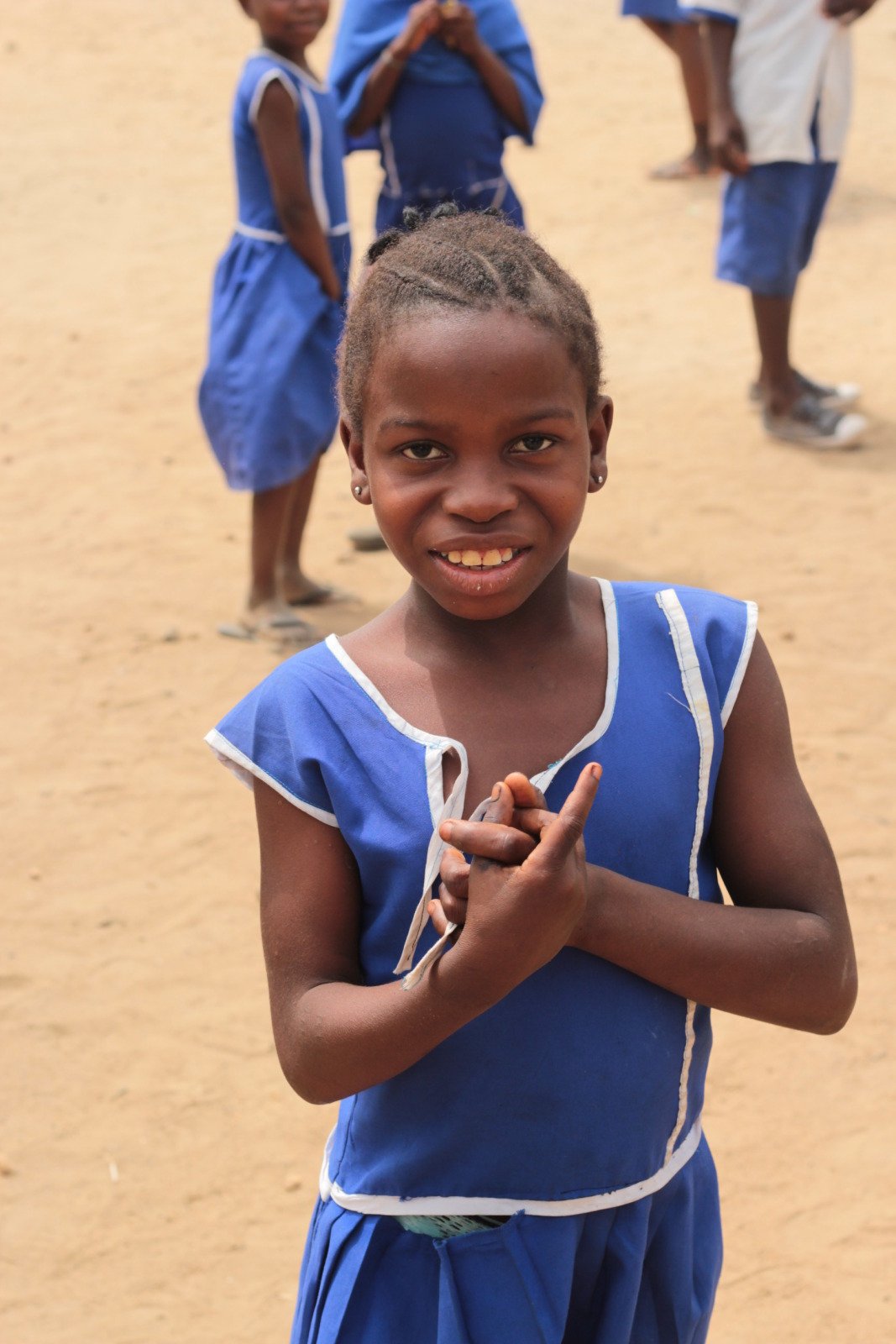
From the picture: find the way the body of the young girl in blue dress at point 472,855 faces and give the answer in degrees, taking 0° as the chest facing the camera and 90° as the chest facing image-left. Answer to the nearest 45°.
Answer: approximately 0°

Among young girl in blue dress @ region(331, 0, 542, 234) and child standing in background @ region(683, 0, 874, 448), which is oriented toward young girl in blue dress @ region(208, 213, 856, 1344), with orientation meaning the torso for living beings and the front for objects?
young girl in blue dress @ region(331, 0, 542, 234)

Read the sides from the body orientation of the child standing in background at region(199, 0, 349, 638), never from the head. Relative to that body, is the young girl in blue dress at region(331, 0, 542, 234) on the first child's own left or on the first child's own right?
on the first child's own left

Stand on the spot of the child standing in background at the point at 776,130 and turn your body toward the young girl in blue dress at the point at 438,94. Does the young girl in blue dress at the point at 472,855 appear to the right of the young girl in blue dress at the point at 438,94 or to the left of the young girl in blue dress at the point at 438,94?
left
